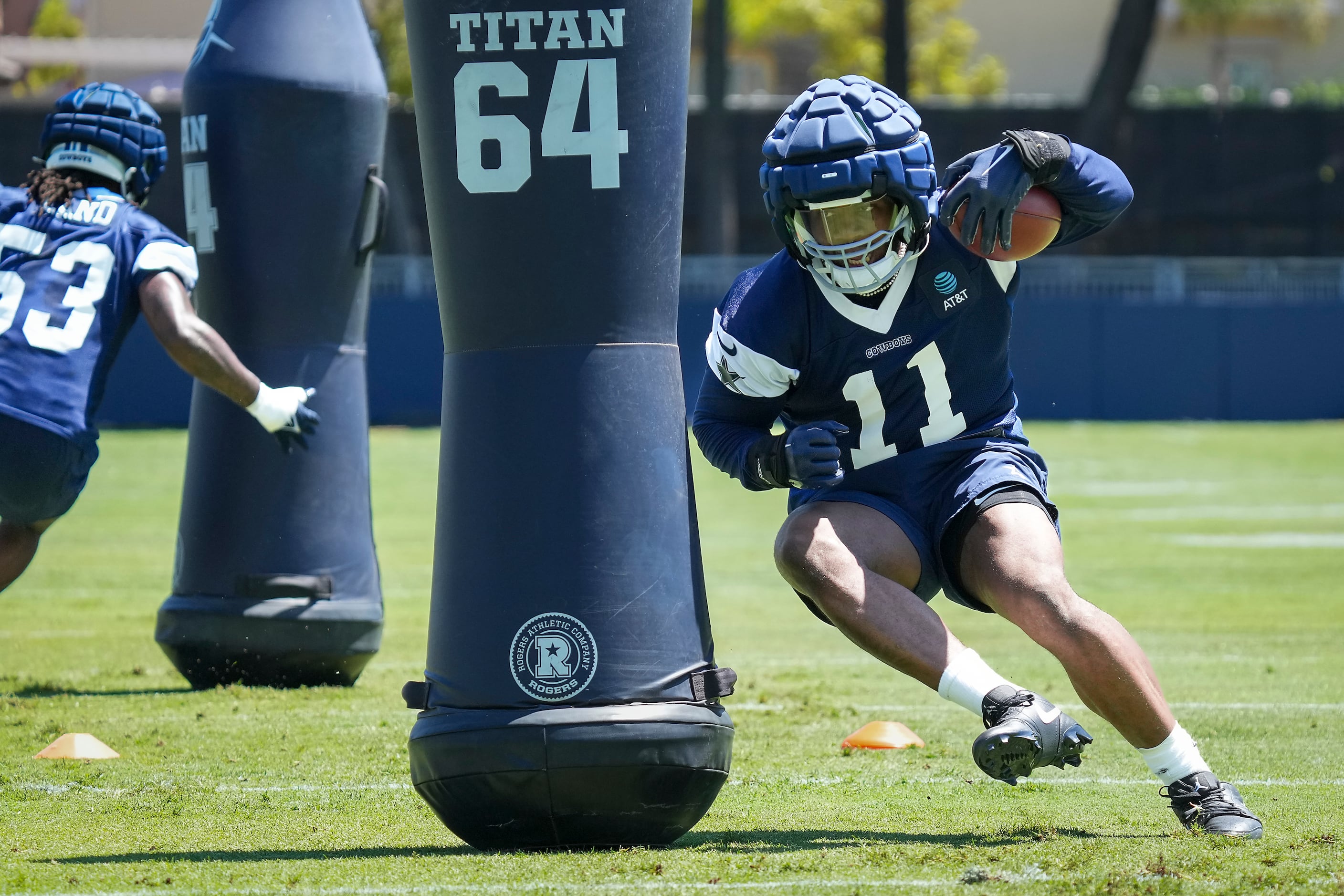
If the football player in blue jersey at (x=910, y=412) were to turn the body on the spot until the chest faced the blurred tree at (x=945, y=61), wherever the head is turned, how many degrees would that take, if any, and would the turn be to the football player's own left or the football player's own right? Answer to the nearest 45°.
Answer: approximately 180°

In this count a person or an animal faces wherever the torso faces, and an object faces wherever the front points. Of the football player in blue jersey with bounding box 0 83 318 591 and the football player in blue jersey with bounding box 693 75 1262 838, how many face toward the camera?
1

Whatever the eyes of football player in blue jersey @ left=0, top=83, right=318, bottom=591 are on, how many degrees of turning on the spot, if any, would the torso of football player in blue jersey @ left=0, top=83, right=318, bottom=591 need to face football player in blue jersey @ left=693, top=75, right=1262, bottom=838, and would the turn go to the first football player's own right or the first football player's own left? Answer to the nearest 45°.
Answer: approximately 90° to the first football player's own right

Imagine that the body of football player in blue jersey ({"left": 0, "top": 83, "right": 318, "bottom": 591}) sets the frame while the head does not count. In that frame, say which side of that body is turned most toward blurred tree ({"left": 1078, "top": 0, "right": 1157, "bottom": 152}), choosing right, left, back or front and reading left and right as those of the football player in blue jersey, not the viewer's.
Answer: front

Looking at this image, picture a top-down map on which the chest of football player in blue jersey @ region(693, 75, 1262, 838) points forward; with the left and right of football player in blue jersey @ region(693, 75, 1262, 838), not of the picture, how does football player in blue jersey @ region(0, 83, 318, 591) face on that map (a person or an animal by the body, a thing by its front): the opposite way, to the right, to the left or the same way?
the opposite way

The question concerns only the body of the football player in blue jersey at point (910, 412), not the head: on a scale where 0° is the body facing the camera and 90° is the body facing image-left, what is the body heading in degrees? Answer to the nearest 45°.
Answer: approximately 0°

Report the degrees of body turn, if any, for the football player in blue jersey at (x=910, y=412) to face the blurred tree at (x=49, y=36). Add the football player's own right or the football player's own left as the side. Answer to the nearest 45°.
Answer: approximately 135° to the football player's own right

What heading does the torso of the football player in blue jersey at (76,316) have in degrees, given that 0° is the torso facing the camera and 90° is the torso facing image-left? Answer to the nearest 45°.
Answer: approximately 225°

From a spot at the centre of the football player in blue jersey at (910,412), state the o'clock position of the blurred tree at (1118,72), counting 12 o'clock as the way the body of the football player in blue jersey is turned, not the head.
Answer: The blurred tree is roughly at 6 o'clock from the football player in blue jersey.
